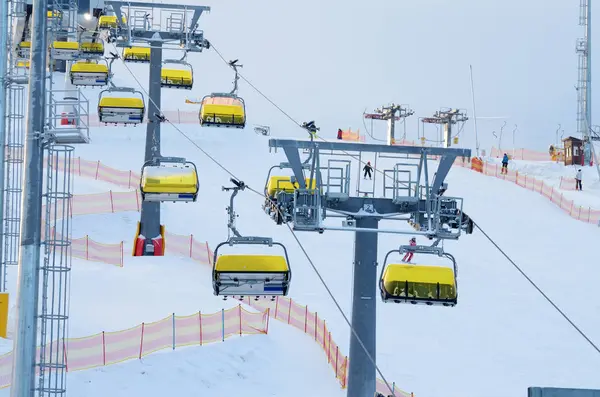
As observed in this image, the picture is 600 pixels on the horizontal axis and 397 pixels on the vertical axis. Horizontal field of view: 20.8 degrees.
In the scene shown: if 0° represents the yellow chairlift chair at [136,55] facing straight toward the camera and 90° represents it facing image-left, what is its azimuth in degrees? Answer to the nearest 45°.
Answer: approximately 0°

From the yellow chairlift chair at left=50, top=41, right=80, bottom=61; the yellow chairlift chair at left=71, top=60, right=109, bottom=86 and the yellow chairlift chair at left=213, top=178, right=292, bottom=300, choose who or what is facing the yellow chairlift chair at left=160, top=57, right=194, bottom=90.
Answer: the yellow chairlift chair at left=213, top=178, right=292, bottom=300

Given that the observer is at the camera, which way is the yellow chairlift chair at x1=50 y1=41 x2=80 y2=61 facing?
facing away from the viewer

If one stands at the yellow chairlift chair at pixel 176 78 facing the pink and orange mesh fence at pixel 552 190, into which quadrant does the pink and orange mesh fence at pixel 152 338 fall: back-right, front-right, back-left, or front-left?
back-right

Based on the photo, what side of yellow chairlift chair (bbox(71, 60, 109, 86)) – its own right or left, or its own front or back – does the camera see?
back

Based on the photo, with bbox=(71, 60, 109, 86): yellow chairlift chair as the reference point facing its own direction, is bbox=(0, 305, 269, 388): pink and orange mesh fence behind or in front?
behind

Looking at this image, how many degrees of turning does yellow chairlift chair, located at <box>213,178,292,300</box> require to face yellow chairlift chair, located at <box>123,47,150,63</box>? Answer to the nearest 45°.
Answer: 0° — it already faces it
